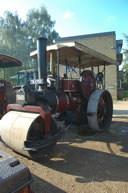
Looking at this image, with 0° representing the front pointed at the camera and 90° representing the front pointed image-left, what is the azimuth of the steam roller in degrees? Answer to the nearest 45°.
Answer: approximately 45°

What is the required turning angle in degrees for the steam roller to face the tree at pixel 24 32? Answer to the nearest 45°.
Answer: approximately 135° to its right

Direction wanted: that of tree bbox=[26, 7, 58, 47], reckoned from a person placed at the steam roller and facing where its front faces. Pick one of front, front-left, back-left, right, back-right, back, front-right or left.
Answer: back-right
